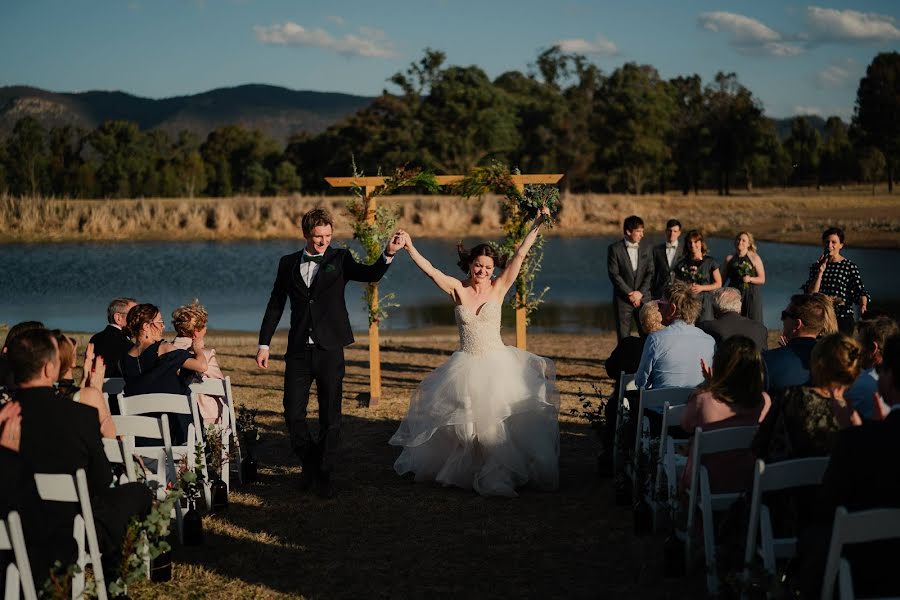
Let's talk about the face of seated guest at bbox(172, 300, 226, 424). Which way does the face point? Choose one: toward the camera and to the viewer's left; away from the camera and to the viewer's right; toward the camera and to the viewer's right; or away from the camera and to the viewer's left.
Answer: away from the camera and to the viewer's right

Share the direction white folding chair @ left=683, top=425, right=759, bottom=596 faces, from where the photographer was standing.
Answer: facing away from the viewer and to the left of the viewer

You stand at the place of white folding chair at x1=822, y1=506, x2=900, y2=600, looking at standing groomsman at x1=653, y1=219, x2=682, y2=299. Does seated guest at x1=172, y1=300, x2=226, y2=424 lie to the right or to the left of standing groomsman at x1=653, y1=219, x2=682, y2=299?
left

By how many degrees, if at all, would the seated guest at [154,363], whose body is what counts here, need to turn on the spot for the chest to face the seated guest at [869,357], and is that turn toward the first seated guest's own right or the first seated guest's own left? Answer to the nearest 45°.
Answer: approximately 90° to the first seated guest's own right

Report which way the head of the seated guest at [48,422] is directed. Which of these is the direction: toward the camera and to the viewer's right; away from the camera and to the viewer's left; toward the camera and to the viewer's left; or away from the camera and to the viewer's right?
away from the camera and to the viewer's right

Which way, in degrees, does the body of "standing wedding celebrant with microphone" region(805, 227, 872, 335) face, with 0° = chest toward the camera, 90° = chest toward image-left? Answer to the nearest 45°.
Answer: approximately 45°

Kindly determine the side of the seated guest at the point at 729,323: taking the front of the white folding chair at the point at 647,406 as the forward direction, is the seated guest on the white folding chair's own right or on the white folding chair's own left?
on the white folding chair's own right

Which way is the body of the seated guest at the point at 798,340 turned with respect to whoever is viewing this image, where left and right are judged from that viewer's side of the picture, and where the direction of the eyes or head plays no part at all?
facing away from the viewer and to the left of the viewer

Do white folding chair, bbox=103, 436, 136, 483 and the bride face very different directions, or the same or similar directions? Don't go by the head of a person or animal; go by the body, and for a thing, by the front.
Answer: very different directions

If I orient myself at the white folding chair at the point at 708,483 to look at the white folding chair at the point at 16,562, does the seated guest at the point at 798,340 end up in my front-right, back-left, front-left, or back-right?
back-right
